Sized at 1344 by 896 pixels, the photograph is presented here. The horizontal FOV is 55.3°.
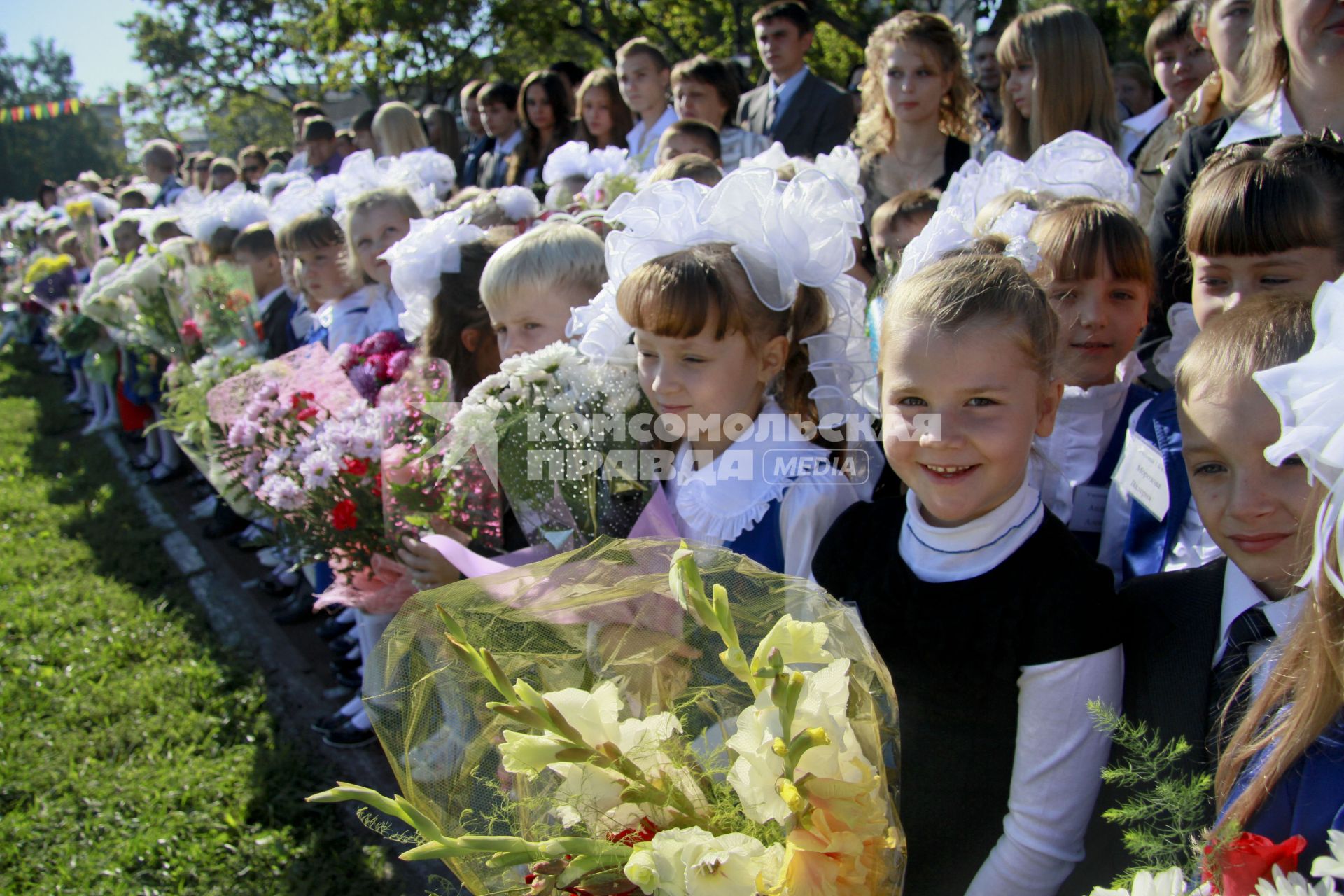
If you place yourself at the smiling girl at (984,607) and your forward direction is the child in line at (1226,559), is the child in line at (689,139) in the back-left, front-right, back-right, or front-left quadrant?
back-left

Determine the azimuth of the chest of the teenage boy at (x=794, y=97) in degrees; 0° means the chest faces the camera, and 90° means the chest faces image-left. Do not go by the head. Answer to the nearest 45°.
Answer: approximately 45°

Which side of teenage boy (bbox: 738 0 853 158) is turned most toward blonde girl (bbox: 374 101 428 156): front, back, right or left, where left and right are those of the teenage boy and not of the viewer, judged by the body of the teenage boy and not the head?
right

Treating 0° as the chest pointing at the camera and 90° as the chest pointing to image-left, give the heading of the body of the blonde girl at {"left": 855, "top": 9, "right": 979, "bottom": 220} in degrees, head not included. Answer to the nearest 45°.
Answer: approximately 45°

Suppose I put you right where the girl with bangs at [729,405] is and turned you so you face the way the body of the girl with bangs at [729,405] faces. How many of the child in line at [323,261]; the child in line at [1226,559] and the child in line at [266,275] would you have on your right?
2

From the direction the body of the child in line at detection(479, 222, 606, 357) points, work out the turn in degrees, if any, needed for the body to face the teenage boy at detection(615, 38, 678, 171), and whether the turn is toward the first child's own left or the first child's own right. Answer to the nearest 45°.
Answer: approximately 135° to the first child's own right

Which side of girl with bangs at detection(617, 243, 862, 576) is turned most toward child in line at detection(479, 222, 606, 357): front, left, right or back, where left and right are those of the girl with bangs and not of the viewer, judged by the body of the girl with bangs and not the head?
right
